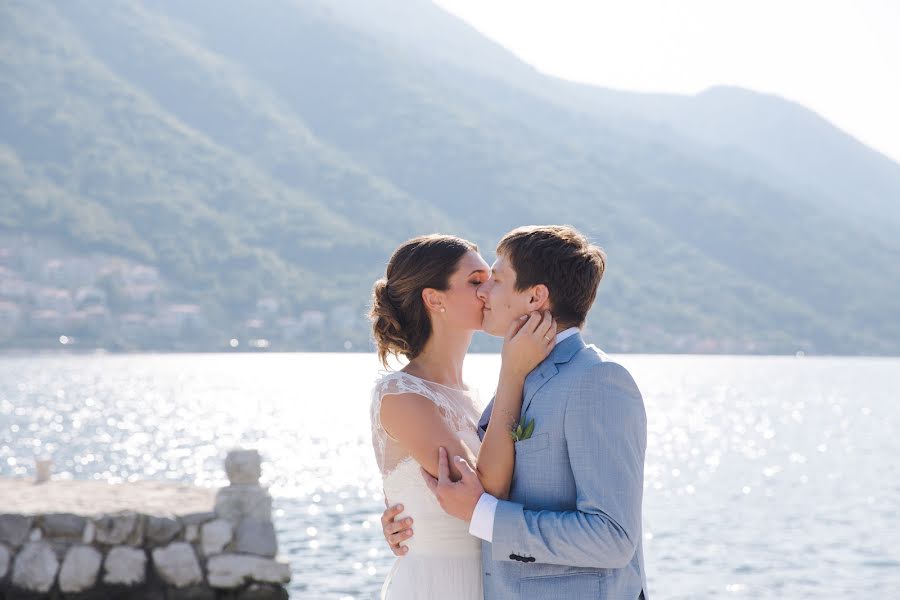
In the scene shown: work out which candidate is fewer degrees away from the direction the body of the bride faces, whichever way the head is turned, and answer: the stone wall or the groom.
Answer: the groom

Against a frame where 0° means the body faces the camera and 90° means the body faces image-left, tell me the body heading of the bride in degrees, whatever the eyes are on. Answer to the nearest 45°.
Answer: approximately 270°

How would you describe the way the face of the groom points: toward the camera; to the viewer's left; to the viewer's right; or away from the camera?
to the viewer's left

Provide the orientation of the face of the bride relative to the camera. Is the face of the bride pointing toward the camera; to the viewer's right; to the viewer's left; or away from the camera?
to the viewer's right

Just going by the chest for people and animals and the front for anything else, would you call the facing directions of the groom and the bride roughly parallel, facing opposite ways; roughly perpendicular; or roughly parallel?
roughly parallel, facing opposite ways

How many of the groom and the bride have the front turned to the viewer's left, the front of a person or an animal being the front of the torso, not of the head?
1

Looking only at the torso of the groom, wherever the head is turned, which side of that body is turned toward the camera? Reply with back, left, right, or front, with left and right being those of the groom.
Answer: left
